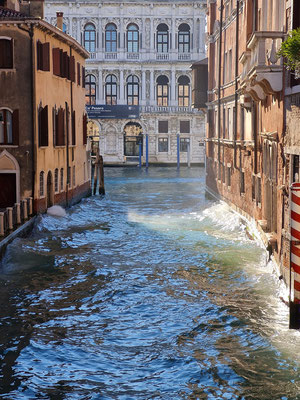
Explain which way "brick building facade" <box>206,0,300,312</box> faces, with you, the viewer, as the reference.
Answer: facing to the left of the viewer

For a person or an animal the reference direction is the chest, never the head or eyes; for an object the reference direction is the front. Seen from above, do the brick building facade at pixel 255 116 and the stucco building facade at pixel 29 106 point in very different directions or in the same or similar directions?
very different directions

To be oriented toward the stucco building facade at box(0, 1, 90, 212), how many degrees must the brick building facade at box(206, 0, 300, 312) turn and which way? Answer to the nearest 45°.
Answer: approximately 45° to its right

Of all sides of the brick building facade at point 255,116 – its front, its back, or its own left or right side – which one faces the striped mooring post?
left

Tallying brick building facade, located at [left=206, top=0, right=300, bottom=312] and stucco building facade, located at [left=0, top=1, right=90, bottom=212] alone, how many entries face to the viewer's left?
1

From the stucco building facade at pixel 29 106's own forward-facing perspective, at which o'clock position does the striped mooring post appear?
The striped mooring post is roughly at 1 o'clock from the stucco building facade.

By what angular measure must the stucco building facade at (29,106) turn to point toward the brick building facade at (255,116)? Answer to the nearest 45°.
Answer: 0° — it already faces it

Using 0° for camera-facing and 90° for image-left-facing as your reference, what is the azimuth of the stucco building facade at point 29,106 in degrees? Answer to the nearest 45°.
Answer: approximately 315°

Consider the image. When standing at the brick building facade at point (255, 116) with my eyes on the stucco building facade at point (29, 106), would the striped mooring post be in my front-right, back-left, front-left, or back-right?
back-left
